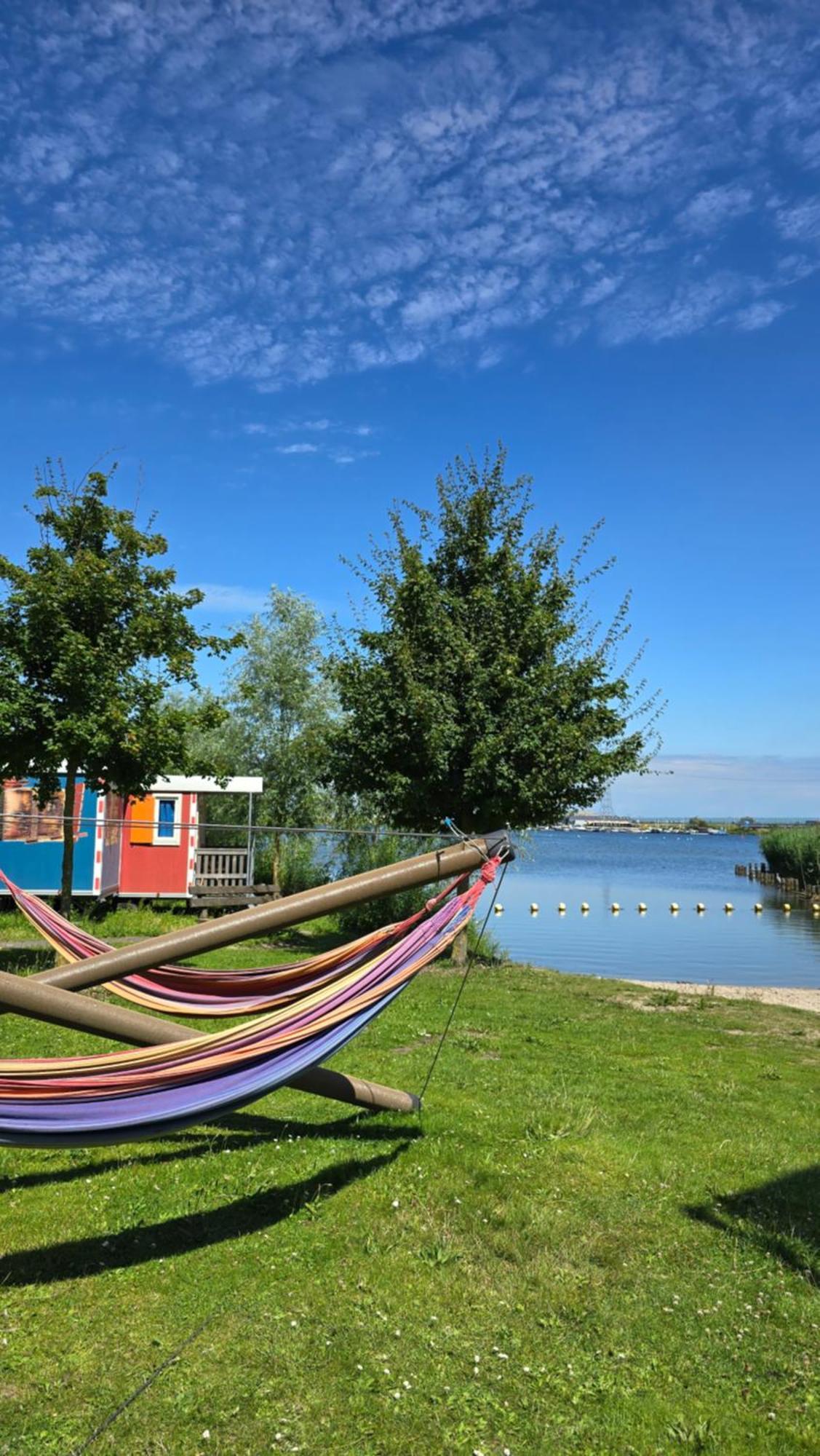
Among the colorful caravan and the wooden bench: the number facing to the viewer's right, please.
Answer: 1

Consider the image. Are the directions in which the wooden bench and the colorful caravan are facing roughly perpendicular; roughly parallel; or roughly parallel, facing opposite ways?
roughly perpendicular

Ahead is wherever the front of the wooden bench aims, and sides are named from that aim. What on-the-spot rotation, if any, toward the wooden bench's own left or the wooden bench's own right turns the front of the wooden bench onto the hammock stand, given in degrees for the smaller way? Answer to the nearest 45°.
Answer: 0° — it already faces it

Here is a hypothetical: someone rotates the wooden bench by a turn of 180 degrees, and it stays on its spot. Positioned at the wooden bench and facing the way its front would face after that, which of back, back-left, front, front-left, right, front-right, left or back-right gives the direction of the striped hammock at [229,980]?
back

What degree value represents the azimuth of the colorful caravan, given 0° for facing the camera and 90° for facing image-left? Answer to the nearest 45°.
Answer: approximately 270°

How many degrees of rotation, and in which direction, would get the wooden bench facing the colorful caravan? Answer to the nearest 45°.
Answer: approximately 90° to its right

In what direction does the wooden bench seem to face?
toward the camera

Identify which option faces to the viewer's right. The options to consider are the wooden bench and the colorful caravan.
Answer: the colorful caravan

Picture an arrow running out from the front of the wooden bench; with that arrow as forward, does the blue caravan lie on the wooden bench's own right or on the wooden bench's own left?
on the wooden bench's own right

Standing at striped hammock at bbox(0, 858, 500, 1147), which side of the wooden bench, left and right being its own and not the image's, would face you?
front
